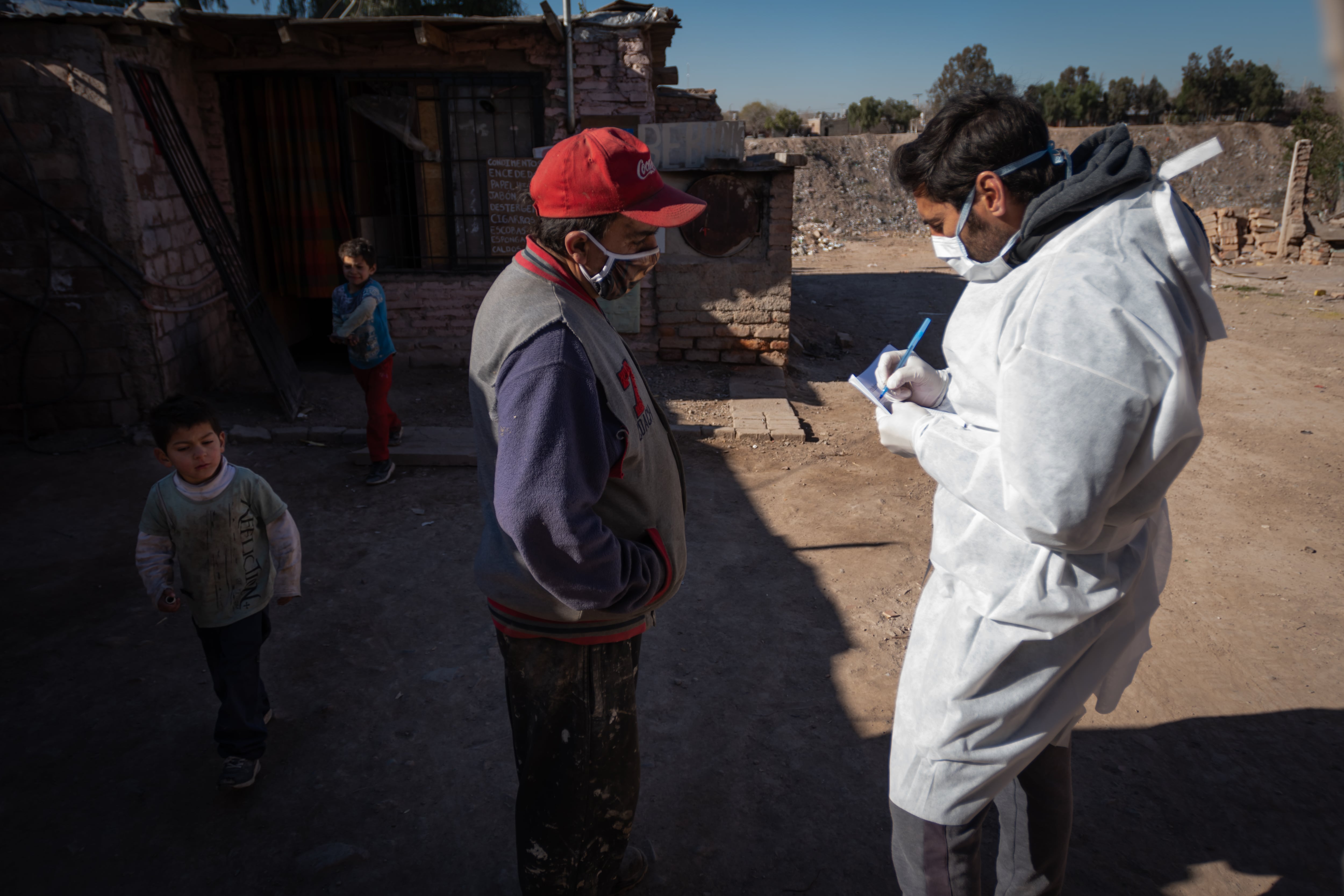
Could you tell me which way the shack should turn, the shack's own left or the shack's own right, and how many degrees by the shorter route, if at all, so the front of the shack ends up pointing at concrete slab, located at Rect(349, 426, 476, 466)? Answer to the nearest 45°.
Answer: approximately 45° to the shack's own left

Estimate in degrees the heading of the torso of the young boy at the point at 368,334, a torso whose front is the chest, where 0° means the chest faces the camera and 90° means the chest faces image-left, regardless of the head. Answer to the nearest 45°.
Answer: approximately 45°

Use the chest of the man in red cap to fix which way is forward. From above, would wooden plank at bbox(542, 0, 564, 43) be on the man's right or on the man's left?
on the man's left

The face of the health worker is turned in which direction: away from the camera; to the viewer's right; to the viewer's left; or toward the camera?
to the viewer's left

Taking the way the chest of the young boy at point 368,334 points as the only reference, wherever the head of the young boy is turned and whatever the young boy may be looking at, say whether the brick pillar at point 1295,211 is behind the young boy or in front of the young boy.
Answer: behind

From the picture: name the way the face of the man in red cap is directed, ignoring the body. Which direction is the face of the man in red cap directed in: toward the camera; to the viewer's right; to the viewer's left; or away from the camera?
to the viewer's right

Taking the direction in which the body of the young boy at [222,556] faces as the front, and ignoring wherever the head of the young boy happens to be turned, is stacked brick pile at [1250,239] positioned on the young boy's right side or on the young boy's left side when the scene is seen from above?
on the young boy's left side

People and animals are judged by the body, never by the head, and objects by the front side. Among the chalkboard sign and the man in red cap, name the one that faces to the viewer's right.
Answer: the man in red cap

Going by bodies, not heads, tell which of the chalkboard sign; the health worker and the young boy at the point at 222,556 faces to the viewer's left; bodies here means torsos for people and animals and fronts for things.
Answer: the health worker

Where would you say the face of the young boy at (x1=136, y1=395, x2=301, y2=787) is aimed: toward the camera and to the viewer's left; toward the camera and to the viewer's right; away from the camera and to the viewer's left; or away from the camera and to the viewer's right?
toward the camera and to the viewer's right

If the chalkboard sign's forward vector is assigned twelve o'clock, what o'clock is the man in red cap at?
The man in red cap is roughly at 12 o'clock from the chalkboard sign.

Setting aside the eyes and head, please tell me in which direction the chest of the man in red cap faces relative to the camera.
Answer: to the viewer's right

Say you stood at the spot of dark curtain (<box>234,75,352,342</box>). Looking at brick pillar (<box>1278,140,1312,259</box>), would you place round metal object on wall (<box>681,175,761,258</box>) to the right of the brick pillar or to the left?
right

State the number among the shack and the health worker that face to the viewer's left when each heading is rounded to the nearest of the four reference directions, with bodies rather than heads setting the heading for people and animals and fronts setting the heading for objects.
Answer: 1

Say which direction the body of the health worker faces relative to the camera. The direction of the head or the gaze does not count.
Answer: to the viewer's left
